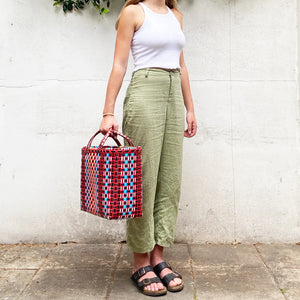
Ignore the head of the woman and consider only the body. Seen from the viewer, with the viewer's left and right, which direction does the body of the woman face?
facing the viewer and to the right of the viewer
